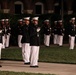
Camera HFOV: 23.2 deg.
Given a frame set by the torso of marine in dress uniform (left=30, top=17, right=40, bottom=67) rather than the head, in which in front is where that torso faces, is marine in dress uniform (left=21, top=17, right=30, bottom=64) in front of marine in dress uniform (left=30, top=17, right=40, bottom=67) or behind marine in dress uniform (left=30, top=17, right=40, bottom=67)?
behind

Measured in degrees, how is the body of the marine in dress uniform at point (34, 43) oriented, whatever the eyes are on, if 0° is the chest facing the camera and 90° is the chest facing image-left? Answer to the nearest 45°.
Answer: approximately 315°

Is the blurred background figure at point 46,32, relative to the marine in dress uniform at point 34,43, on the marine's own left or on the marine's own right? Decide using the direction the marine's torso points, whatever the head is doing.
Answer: on the marine's own left

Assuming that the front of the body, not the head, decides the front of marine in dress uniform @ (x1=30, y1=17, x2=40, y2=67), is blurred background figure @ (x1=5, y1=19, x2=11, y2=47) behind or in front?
behind

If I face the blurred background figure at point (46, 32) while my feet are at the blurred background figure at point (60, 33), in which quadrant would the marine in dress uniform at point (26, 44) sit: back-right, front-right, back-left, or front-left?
front-left

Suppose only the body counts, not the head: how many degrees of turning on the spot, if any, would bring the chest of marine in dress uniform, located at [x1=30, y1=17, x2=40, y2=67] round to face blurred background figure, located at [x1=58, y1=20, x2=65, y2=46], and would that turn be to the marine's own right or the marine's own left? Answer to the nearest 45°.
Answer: approximately 135° to the marine's own left
